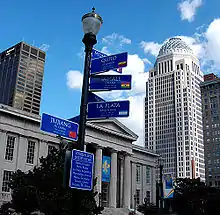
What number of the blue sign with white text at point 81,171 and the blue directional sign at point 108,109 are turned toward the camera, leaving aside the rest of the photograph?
2

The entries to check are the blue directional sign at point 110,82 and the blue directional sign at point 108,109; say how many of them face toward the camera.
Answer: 2

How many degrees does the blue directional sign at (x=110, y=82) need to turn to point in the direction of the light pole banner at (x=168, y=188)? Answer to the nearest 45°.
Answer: approximately 180°

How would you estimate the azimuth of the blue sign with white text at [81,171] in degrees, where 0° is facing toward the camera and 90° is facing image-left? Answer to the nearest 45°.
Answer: approximately 0°

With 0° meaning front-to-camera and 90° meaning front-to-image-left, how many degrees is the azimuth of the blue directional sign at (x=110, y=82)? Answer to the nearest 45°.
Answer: approximately 0°
